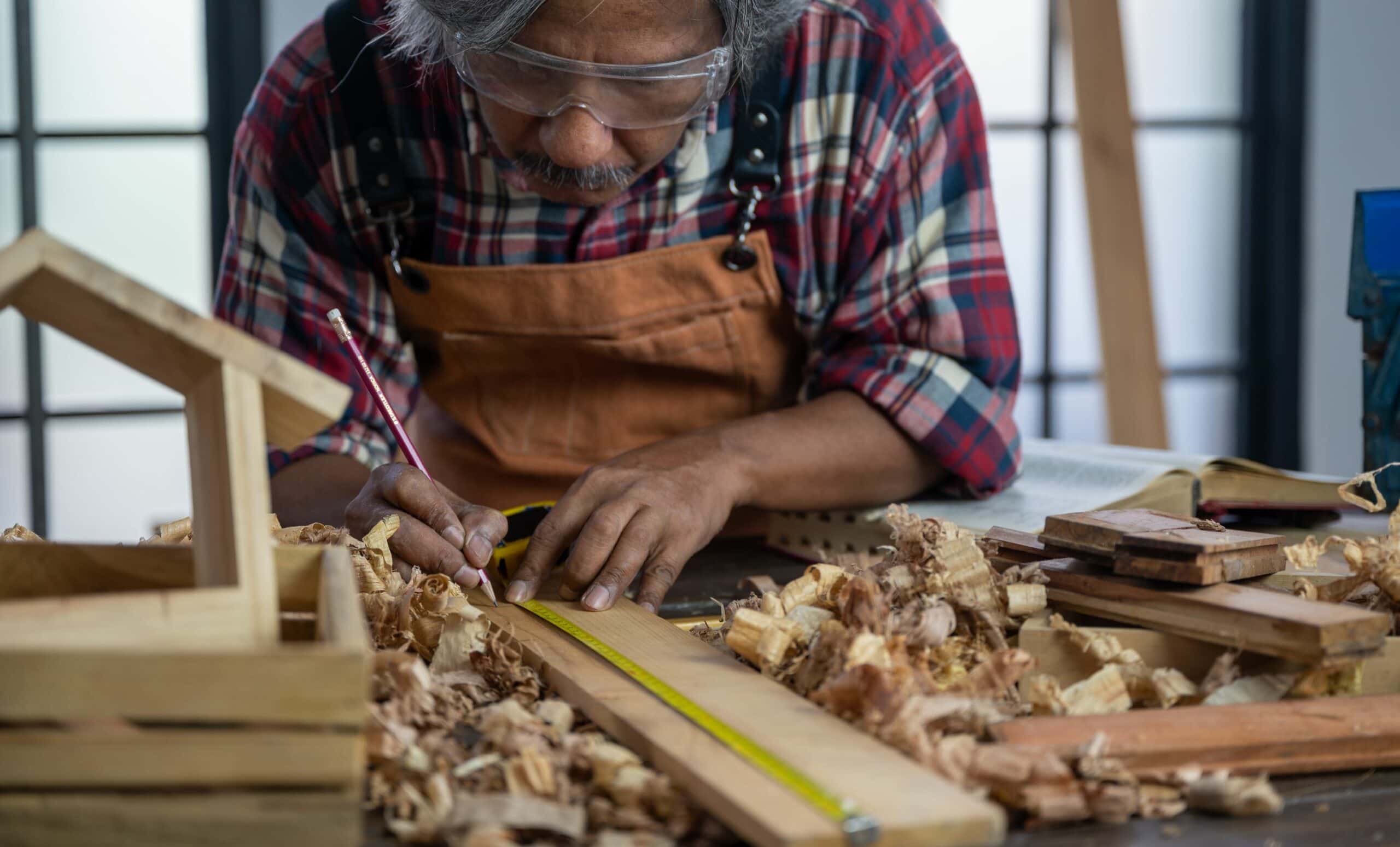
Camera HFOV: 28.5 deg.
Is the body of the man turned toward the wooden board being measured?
yes

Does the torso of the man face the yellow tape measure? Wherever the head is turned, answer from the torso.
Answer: yes

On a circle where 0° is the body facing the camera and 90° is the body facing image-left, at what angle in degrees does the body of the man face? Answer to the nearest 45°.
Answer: approximately 0°

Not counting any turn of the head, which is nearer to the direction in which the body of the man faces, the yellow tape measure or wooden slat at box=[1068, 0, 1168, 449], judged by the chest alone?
the yellow tape measure

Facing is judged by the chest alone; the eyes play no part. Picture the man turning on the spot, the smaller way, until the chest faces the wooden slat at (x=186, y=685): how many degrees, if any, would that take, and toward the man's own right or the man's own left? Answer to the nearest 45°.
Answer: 0° — they already face it
